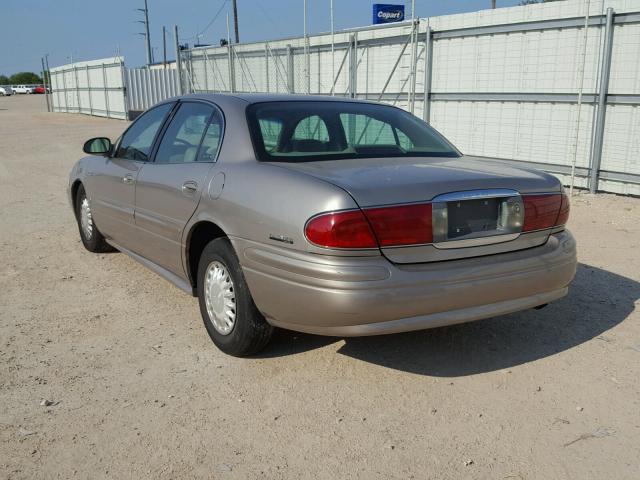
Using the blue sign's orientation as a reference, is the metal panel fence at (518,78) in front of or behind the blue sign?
in front

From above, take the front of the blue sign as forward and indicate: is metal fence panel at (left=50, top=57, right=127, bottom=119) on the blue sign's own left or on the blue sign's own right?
on the blue sign's own right

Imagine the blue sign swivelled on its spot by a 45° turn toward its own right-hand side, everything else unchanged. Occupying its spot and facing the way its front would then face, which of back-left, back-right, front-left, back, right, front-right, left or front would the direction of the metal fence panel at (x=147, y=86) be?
right

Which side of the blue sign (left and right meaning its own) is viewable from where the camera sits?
front
